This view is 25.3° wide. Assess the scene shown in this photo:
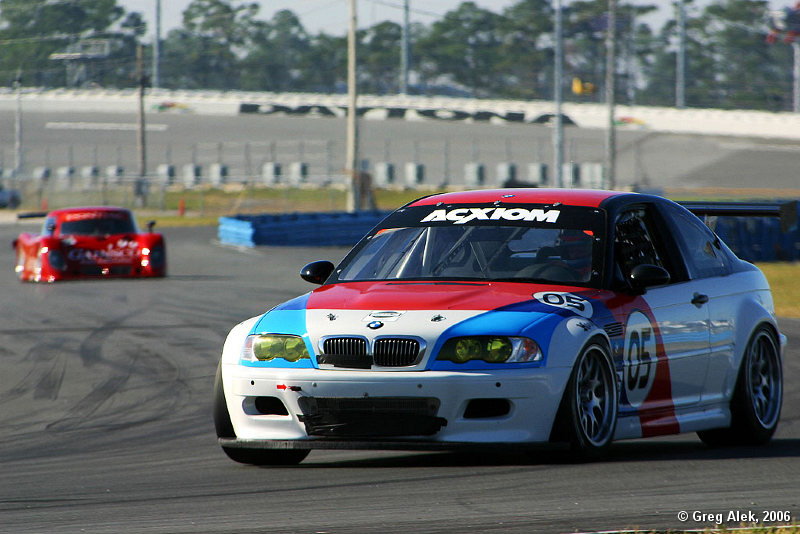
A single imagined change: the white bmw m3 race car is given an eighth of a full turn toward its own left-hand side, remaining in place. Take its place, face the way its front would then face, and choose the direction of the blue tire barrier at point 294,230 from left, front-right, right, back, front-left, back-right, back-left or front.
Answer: back

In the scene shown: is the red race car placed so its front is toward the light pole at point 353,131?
no

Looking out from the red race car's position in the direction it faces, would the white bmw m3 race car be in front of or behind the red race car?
in front

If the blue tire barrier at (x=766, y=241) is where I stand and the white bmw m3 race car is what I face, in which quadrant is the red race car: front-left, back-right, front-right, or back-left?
front-right

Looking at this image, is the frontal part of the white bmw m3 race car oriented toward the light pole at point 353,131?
no

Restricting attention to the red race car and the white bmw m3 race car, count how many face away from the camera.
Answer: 0

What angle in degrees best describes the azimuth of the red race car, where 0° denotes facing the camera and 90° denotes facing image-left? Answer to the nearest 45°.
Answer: approximately 0°

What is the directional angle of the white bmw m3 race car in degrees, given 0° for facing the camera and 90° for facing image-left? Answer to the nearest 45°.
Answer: approximately 45°

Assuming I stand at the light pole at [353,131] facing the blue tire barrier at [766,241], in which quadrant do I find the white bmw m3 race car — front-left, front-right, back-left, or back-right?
front-right

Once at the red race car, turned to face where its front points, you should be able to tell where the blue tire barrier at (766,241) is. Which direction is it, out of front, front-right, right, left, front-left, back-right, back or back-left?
left
